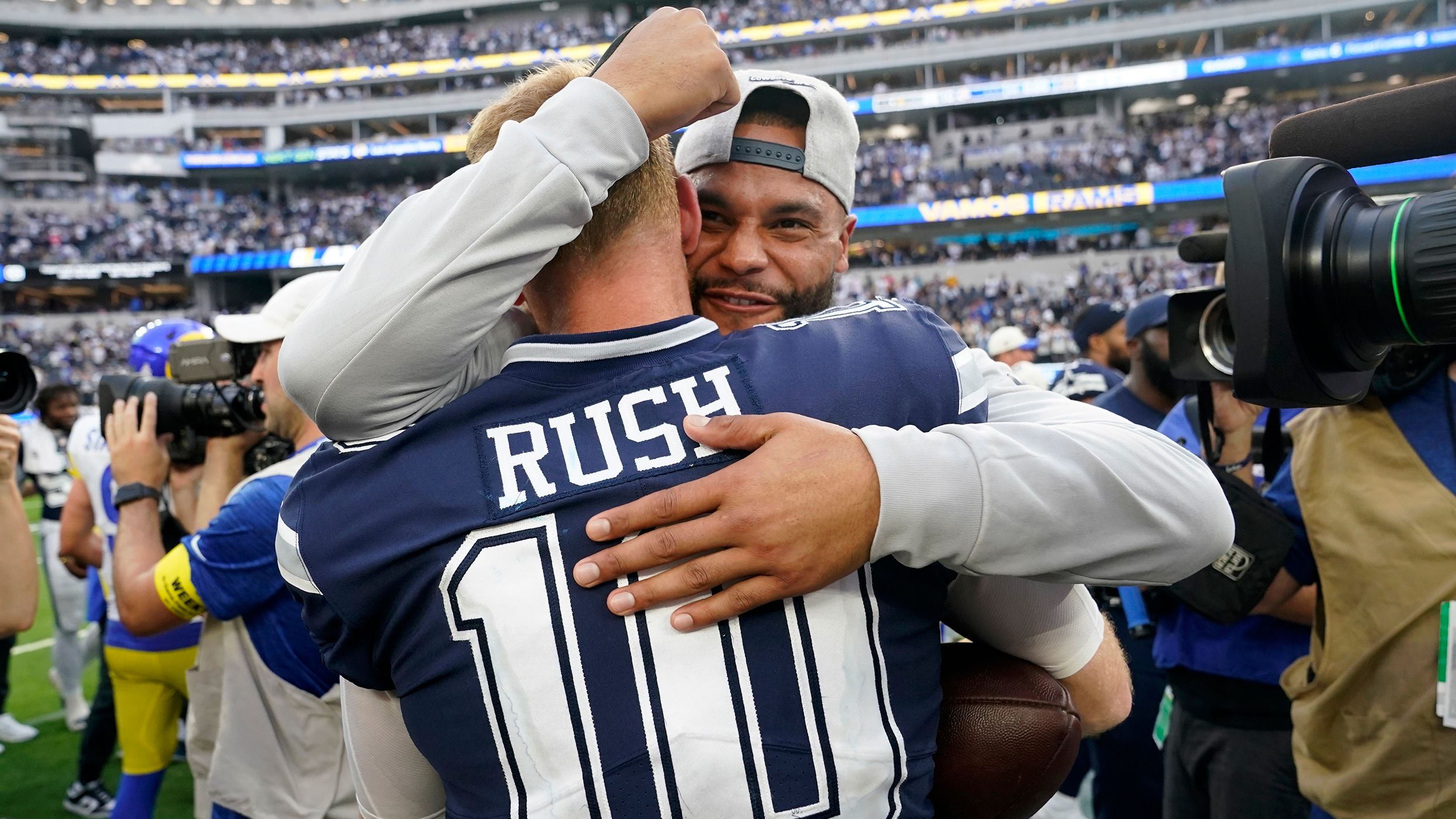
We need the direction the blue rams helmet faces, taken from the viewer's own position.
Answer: facing to the right of the viewer

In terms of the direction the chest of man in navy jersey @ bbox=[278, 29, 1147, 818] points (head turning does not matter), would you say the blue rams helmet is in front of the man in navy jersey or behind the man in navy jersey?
in front

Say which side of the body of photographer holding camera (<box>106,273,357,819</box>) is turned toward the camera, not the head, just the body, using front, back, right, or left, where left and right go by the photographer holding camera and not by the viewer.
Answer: left

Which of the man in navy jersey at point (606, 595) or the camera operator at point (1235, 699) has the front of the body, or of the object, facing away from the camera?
the man in navy jersey

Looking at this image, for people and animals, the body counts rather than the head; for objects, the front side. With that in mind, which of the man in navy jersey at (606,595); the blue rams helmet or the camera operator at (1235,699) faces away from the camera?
the man in navy jersey

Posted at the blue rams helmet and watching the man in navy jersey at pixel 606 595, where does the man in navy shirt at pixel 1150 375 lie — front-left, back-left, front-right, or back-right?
front-left

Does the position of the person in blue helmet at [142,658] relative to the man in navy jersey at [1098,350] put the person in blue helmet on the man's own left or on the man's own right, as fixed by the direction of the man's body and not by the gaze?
on the man's own right

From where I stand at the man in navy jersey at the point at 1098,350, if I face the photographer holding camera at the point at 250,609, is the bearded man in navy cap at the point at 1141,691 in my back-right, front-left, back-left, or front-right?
front-left

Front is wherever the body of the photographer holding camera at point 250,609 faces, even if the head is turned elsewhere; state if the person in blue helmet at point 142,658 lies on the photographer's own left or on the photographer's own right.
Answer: on the photographer's own right

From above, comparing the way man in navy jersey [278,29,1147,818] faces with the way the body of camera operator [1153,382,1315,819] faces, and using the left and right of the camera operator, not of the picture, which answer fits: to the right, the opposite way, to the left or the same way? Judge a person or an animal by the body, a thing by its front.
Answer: to the right

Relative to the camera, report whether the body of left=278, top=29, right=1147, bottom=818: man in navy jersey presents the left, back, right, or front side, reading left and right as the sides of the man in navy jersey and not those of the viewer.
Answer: back

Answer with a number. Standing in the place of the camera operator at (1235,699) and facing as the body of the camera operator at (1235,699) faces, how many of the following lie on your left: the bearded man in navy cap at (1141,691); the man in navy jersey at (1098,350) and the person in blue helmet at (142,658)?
0

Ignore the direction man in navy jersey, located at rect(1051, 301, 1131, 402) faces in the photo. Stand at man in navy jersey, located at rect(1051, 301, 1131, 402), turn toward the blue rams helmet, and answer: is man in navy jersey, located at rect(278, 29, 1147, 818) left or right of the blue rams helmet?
left

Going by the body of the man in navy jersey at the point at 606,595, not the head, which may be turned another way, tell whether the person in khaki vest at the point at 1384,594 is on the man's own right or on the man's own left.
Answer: on the man's own right

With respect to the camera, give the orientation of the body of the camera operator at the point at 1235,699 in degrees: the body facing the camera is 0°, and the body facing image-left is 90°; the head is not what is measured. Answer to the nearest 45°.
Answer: approximately 45°

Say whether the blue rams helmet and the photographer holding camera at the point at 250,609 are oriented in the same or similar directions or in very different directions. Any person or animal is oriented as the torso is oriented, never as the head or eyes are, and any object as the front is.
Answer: very different directions
